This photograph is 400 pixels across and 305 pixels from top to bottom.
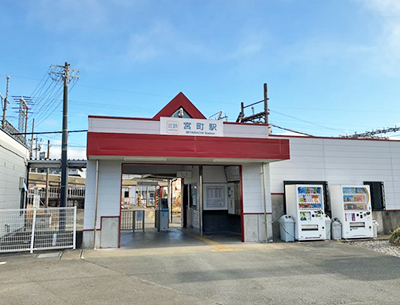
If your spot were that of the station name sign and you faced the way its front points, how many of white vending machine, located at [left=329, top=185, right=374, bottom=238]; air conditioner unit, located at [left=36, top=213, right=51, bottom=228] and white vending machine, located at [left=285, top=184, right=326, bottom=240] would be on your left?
2

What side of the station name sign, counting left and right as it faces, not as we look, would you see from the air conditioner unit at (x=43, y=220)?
right

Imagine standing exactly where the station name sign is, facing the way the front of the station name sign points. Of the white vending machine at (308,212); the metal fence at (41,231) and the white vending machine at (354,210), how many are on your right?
1

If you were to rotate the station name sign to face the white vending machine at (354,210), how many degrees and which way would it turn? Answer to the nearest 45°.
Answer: approximately 90° to its left

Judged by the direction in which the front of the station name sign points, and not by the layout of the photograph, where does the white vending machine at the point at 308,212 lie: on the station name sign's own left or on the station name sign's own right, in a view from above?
on the station name sign's own left

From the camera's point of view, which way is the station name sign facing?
toward the camera

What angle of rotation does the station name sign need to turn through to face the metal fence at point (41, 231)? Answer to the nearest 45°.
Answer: approximately 90° to its right
